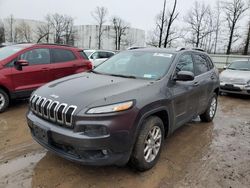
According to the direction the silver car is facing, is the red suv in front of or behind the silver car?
in front

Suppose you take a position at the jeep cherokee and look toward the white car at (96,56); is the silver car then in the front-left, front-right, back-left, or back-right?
front-right

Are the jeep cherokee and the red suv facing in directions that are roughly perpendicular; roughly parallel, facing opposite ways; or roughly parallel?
roughly parallel

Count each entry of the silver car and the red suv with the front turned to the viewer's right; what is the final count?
0

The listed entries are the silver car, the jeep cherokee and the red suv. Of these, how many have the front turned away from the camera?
0

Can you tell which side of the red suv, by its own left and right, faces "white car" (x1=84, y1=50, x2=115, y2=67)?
back

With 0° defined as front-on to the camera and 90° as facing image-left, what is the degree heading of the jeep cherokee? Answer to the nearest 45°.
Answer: approximately 45°

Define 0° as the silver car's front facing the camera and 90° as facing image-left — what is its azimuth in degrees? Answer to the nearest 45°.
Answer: approximately 45°

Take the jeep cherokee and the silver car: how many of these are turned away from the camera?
0

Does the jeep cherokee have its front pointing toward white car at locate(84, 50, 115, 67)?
no

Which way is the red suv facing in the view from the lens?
facing the viewer and to the left of the viewer
